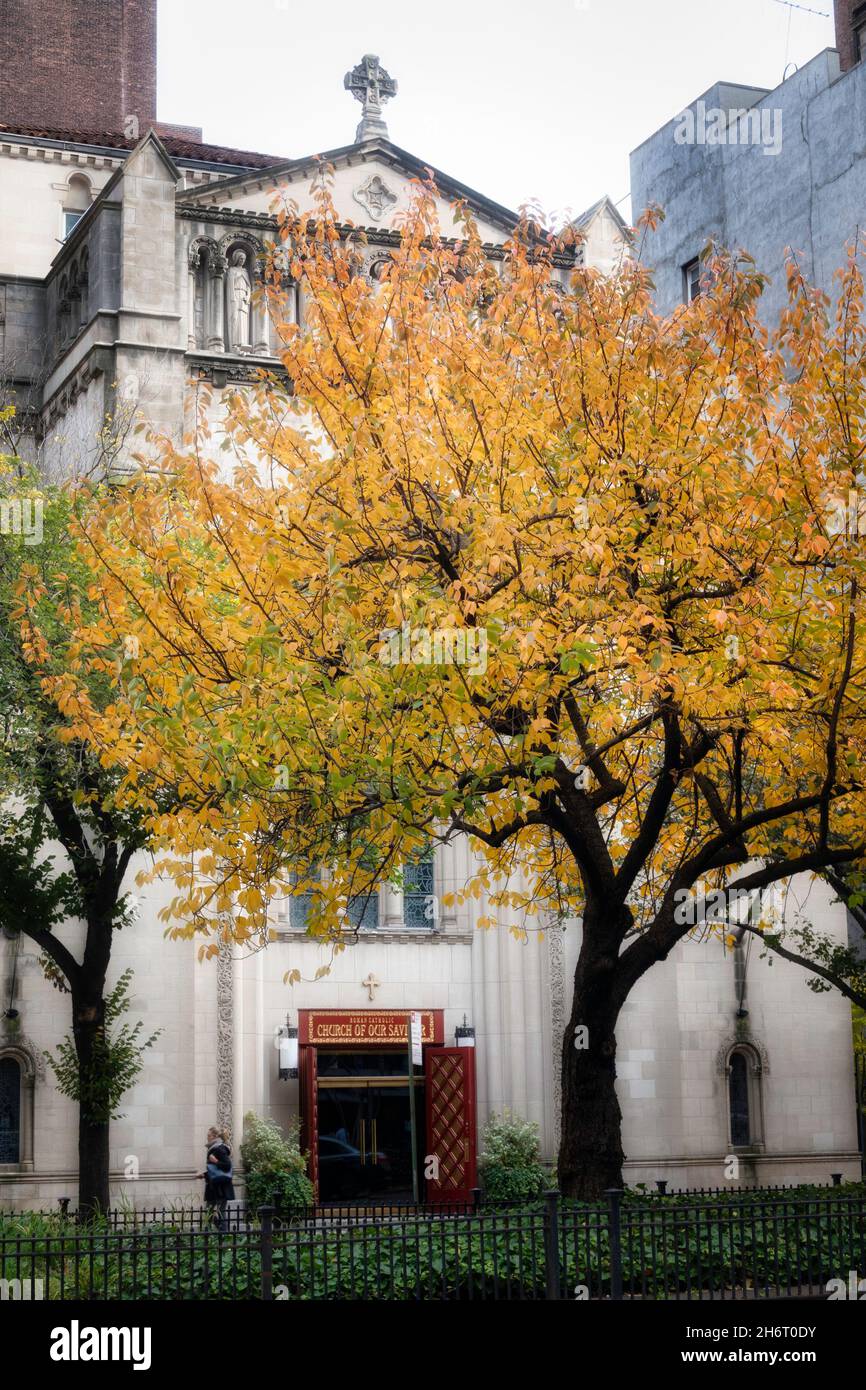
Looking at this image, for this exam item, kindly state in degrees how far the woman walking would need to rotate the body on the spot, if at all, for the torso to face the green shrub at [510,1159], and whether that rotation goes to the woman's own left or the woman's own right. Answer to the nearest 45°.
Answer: approximately 135° to the woman's own right

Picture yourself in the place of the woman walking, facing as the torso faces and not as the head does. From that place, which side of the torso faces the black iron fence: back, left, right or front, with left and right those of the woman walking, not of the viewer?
left

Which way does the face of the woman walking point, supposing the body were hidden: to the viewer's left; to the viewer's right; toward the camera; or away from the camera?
to the viewer's left

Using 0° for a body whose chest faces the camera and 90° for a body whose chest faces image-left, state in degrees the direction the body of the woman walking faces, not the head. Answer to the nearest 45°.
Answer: approximately 90°

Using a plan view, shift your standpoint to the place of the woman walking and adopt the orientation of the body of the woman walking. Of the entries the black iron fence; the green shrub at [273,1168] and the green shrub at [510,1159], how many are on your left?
1

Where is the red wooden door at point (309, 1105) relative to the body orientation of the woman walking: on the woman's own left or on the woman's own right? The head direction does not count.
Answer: on the woman's own right

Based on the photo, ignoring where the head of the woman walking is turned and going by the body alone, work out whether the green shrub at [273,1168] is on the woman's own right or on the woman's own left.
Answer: on the woman's own right
